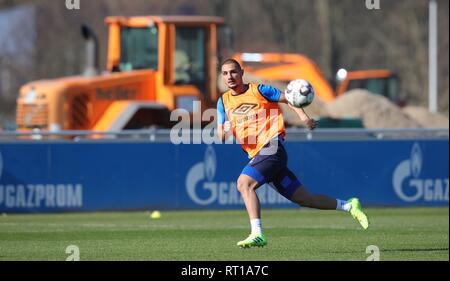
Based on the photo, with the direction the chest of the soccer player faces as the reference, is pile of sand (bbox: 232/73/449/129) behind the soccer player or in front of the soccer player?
behind

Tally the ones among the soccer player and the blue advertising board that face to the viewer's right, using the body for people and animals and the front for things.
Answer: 0

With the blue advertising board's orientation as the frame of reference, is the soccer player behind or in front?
in front

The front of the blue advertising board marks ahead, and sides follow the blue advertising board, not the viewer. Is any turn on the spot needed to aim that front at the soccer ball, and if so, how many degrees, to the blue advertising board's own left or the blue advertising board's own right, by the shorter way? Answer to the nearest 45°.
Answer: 0° — it already faces it

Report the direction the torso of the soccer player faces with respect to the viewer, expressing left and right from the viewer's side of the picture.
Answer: facing the viewer and to the left of the viewer

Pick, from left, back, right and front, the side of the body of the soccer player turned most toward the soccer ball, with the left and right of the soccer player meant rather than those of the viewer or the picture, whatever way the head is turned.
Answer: left

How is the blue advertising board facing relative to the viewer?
toward the camera

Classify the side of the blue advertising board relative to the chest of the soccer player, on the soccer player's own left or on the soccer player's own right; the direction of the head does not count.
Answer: on the soccer player's own right

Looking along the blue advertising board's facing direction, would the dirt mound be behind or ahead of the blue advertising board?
behind
